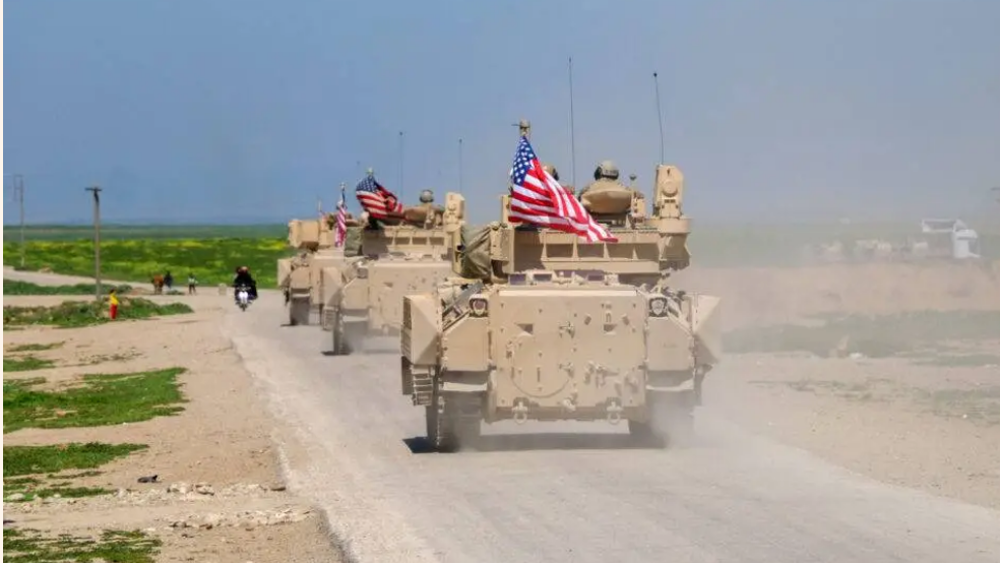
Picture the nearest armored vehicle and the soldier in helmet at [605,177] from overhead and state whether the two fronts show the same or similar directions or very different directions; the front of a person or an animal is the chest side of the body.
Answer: same or similar directions
